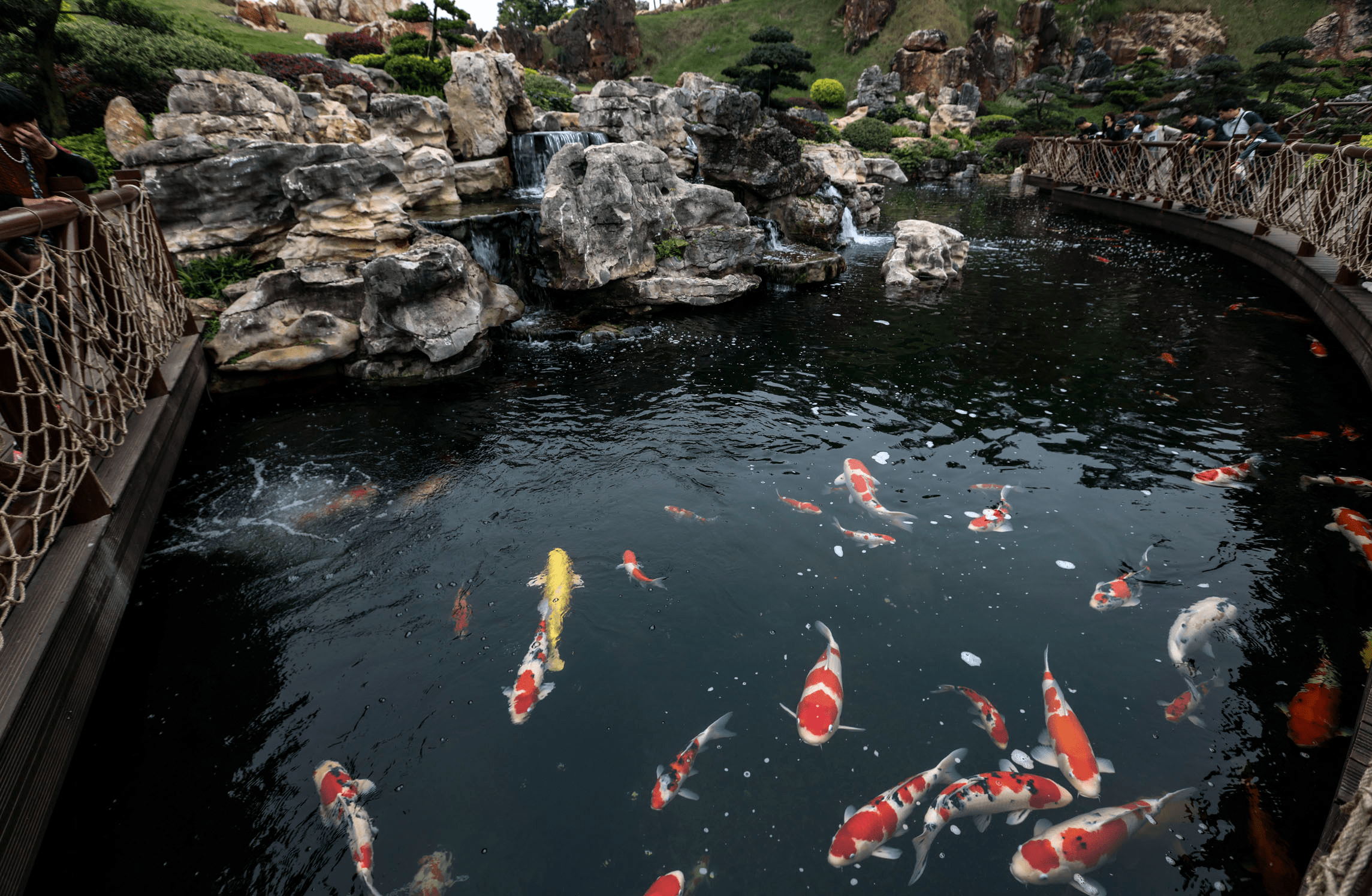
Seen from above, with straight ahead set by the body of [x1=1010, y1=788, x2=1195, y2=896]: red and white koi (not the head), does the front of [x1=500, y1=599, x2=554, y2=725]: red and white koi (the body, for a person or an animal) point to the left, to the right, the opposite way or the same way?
to the left

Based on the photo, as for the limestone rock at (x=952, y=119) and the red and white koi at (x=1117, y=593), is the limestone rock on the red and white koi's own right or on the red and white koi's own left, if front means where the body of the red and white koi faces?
on the red and white koi's own right

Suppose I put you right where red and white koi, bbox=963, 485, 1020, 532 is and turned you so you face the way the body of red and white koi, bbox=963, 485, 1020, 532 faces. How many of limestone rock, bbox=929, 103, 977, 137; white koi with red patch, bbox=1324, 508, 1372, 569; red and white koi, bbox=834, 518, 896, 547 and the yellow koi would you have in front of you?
2

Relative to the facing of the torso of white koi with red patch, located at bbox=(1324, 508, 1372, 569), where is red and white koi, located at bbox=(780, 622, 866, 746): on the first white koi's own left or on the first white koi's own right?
on the first white koi's own left

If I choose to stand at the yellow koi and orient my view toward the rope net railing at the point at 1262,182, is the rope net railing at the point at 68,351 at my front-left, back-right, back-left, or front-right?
back-left

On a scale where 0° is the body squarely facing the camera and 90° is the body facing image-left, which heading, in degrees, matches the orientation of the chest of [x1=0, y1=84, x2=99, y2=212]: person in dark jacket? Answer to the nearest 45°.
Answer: approximately 315°

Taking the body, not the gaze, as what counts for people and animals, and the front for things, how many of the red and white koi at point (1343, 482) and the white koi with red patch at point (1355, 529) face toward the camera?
0

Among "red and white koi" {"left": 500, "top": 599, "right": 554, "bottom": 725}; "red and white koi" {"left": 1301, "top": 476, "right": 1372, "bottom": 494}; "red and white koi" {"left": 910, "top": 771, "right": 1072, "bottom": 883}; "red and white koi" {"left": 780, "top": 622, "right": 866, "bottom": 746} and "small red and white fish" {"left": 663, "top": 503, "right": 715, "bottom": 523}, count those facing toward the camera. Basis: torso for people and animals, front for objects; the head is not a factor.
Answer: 2

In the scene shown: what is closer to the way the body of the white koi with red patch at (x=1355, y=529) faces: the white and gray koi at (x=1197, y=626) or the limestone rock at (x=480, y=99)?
the limestone rock

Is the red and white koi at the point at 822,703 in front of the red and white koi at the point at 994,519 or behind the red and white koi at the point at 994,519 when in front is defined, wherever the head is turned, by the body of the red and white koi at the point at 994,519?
in front

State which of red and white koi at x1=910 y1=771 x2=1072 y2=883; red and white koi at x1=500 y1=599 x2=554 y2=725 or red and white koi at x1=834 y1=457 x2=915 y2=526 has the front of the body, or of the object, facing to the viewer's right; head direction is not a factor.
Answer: red and white koi at x1=910 y1=771 x2=1072 y2=883

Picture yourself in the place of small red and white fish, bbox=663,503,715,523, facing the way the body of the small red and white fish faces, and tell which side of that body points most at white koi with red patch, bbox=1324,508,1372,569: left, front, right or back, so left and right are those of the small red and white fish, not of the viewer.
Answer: back

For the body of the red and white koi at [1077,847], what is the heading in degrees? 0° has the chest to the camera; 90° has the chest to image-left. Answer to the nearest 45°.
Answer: approximately 45°
